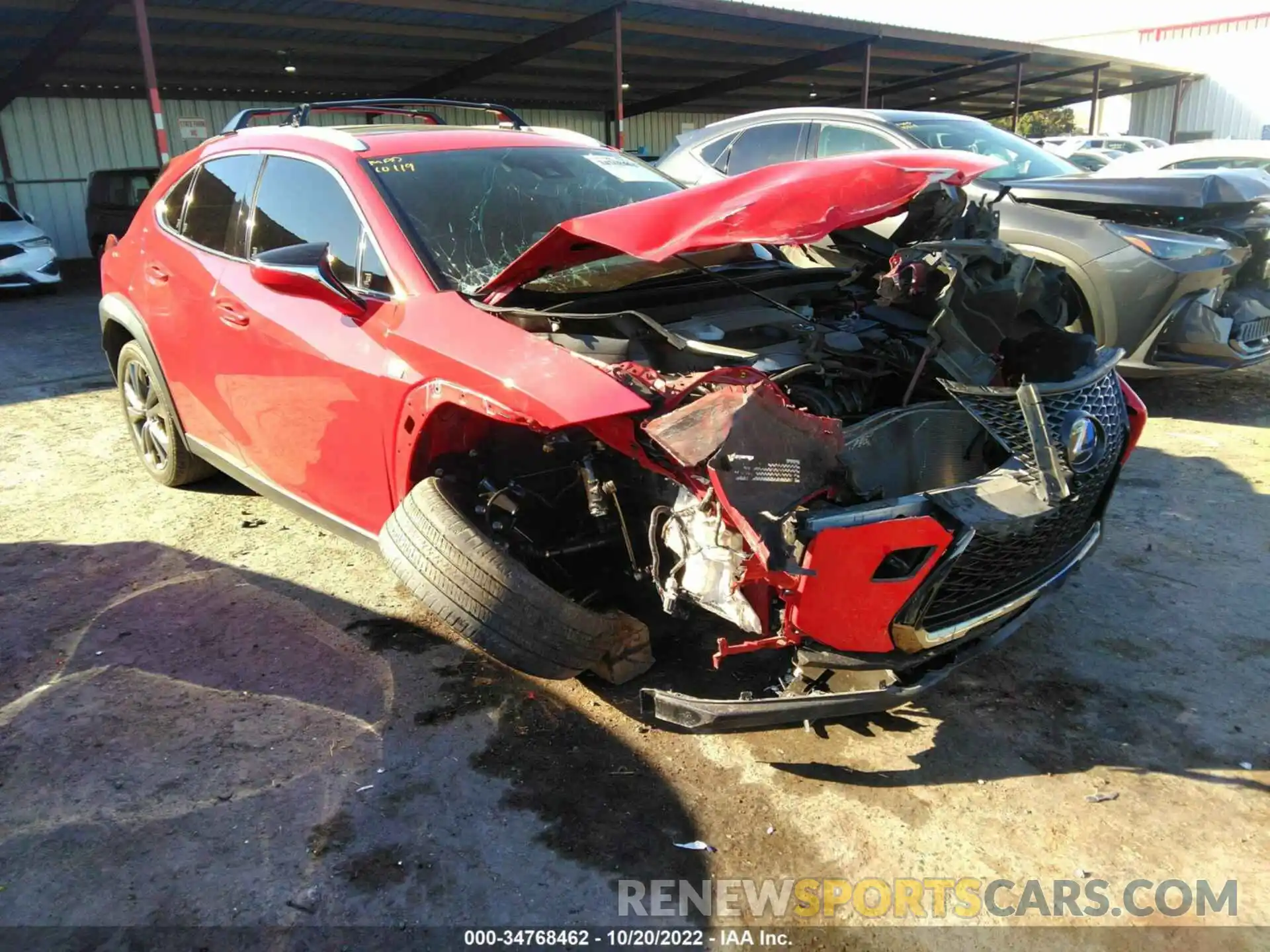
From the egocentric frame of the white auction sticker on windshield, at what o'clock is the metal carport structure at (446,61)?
The metal carport structure is roughly at 7 o'clock from the white auction sticker on windshield.

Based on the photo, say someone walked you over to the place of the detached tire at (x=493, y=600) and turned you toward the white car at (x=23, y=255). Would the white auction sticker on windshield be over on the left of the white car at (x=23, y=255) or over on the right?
right

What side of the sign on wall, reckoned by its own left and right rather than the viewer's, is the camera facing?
front

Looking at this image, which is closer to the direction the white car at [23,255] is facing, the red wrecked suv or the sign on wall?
the red wrecked suv

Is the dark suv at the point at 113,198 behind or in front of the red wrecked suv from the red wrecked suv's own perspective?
behind

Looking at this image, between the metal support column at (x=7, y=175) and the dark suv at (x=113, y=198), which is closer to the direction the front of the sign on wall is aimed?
the dark suv
